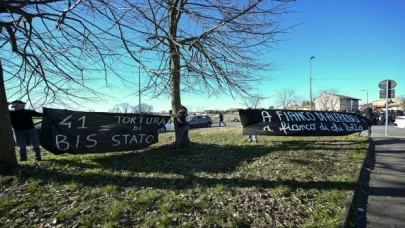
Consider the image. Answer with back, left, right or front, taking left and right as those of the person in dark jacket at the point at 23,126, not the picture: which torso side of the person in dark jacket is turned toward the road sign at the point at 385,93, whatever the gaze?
left

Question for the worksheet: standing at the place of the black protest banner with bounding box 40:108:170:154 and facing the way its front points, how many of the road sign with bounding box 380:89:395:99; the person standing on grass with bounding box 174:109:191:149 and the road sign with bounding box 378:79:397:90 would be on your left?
3

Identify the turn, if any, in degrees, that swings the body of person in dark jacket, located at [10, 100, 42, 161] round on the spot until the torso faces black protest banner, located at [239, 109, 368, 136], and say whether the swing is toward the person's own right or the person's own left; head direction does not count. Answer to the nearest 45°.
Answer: approximately 90° to the person's own left

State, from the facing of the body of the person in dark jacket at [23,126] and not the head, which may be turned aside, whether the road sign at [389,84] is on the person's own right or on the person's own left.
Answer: on the person's own left

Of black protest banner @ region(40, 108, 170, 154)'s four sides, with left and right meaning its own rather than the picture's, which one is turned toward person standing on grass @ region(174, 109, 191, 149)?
left

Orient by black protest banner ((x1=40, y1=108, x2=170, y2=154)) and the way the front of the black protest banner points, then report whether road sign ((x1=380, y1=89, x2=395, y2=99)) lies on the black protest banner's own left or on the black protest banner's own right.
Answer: on the black protest banner's own left

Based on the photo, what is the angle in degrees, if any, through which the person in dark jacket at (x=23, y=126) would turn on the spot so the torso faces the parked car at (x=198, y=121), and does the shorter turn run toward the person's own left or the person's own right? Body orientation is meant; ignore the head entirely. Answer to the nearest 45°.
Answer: approximately 135° to the person's own left

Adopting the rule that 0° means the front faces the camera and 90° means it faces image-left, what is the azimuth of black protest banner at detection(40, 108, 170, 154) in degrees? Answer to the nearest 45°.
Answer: approximately 0°

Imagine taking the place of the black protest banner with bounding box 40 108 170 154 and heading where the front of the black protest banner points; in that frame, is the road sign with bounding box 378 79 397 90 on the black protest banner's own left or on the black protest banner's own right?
on the black protest banner's own left
